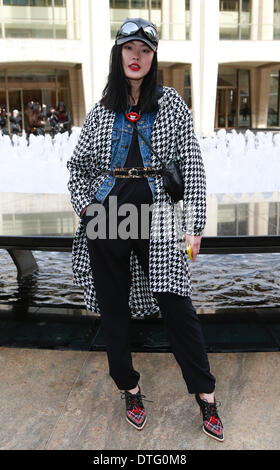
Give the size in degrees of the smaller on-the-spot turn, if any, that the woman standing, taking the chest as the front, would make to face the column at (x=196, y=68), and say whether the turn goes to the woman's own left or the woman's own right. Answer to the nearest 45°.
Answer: approximately 180°

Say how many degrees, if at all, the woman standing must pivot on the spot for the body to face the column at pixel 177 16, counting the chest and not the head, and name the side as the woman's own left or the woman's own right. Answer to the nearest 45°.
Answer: approximately 180°

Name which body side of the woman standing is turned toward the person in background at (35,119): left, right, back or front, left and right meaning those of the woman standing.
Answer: back

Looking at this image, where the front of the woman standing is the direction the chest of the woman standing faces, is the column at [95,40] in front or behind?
behind

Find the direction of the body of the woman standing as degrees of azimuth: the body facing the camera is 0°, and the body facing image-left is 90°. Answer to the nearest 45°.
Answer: approximately 0°

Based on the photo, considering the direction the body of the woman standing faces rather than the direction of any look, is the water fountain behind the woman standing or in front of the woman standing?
behind

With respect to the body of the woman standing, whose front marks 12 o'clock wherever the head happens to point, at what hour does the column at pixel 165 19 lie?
The column is roughly at 6 o'clock from the woman standing.

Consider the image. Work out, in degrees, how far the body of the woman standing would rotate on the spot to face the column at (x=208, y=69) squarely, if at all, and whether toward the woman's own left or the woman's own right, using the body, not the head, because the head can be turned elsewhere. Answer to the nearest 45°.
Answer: approximately 180°
